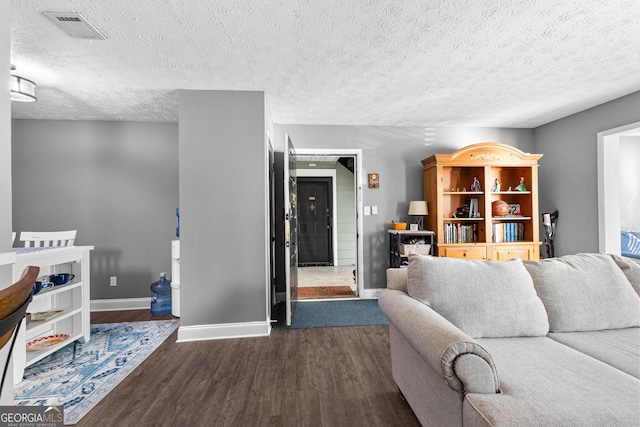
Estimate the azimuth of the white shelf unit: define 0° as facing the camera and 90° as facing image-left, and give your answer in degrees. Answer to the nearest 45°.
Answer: approximately 315°

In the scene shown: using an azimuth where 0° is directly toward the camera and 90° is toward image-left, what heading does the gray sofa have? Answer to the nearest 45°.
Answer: approximately 315°

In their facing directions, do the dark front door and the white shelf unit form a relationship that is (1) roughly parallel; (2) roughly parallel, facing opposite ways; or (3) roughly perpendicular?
roughly perpendicular

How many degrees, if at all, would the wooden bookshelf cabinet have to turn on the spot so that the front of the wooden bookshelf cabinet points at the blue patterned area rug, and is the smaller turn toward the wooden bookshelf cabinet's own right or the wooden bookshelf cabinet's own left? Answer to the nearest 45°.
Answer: approximately 45° to the wooden bookshelf cabinet's own right

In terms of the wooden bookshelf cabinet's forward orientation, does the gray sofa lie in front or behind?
in front

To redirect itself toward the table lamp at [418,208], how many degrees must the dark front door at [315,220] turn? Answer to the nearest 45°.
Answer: approximately 45° to its left

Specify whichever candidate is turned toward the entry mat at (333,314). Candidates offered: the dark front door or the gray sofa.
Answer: the dark front door

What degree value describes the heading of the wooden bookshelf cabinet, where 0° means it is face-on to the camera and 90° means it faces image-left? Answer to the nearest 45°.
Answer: approximately 0°

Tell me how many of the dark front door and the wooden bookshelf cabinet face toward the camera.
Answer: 2
